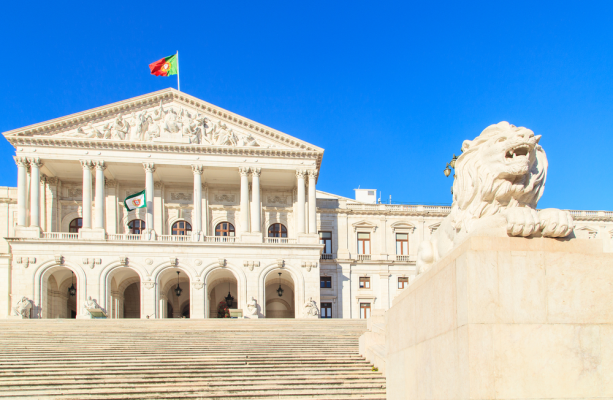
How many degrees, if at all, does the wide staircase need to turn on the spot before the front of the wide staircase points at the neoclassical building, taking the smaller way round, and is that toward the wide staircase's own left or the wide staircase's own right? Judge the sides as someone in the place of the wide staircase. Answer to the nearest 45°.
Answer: approximately 180°

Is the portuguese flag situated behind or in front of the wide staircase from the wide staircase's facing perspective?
behind

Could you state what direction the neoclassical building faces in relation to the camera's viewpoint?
facing the viewer

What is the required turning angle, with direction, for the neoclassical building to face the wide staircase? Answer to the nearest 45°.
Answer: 0° — it already faces it

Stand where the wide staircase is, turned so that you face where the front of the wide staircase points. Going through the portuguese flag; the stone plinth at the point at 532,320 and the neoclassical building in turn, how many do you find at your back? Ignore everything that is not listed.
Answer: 2

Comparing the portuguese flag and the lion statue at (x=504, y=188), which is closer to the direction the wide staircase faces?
the lion statue

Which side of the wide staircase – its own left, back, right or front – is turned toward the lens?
front

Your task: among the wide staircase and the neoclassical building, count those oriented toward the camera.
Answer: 2

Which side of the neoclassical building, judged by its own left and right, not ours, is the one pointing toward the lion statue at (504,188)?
front
